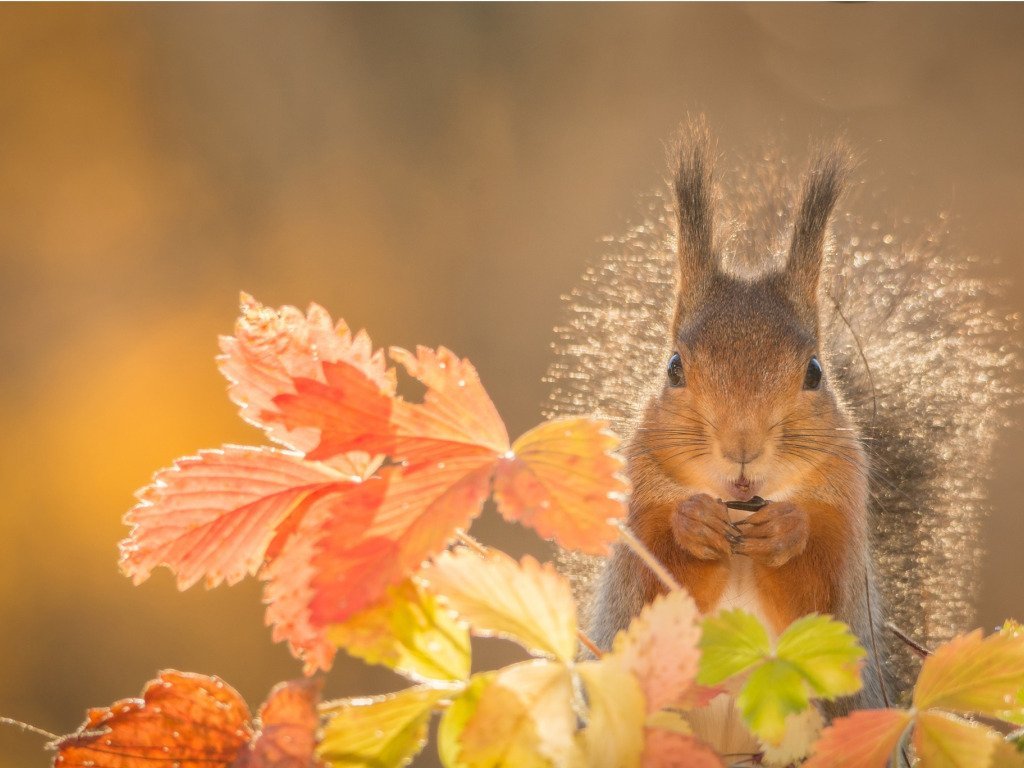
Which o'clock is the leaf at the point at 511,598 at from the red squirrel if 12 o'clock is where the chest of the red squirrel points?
The leaf is roughly at 2 o'clock from the red squirrel.

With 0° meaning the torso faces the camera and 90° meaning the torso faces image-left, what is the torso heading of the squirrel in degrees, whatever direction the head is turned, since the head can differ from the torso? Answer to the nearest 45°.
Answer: approximately 0°

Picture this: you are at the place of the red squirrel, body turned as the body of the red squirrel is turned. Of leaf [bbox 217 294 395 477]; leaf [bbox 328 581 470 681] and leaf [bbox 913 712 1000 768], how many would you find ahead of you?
3

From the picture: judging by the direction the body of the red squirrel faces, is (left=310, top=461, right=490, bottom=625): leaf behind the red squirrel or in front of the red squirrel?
in front

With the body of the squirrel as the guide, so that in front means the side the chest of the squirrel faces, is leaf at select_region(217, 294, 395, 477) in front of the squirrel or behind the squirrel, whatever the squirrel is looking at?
in front

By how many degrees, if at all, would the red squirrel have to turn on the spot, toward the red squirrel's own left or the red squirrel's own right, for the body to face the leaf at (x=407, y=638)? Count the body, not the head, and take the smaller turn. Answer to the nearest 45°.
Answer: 0° — it already faces it
